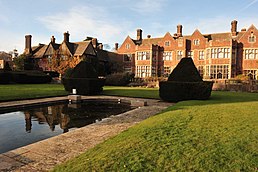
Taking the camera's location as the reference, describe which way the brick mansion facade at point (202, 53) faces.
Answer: facing the viewer and to the left of the viewer

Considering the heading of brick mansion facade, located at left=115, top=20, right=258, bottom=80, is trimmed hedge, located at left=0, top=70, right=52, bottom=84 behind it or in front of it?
in front

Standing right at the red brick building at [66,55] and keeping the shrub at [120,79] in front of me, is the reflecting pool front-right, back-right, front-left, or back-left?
front-right

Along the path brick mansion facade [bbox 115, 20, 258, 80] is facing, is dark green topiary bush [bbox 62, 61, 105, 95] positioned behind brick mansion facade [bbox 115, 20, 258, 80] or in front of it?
in front

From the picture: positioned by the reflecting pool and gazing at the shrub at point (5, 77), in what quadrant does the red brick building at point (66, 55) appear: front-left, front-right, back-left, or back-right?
front-right

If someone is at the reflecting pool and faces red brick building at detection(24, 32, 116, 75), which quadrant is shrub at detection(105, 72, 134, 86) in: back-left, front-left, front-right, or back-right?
front-right

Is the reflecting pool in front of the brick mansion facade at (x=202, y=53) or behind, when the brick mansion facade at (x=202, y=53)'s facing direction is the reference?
in front

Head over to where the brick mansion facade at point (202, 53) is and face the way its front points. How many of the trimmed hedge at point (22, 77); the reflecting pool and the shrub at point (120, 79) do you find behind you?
0

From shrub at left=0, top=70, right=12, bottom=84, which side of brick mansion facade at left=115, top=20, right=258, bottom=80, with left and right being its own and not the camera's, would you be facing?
front
